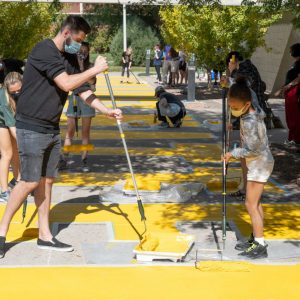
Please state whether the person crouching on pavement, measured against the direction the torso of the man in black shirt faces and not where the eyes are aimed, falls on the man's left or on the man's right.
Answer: on the man's left

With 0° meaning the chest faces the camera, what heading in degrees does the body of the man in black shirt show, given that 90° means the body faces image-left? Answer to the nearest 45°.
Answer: approximately 270°

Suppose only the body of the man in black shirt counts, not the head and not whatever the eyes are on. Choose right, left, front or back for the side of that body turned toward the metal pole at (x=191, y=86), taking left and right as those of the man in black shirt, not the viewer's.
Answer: left
